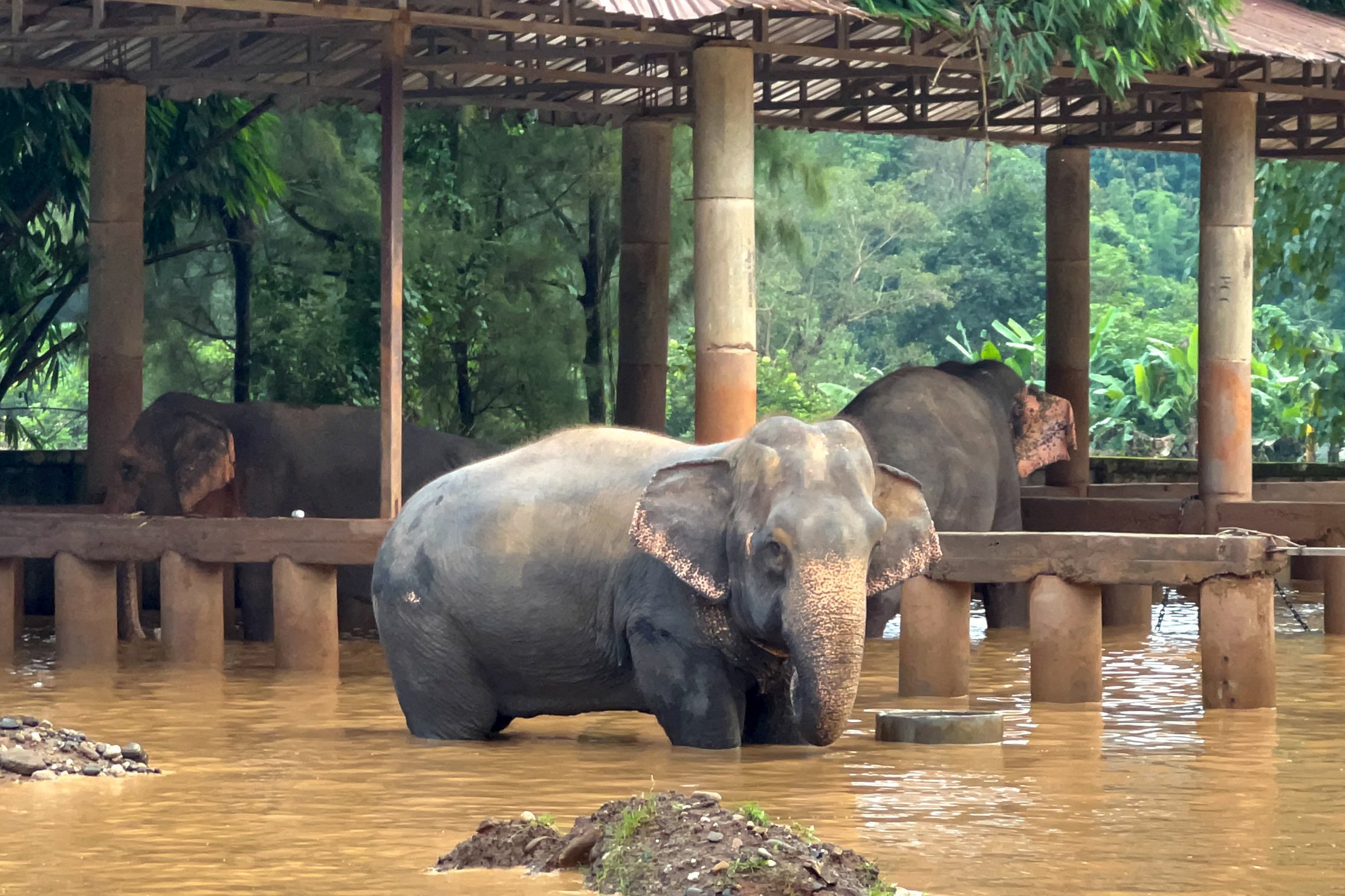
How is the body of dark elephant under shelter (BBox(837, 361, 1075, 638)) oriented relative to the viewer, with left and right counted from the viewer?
facing away from the viewer and to the right of the viewer

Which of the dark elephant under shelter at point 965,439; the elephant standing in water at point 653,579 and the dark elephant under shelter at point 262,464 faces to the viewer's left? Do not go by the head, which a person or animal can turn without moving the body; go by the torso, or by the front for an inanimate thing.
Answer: the dark elephant under shelter at point 262,464

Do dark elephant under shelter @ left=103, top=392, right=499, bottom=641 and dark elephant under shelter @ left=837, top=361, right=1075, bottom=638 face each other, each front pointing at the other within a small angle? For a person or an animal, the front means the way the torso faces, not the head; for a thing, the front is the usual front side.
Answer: no

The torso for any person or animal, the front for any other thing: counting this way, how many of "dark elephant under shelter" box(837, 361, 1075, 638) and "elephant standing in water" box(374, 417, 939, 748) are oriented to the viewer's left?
0

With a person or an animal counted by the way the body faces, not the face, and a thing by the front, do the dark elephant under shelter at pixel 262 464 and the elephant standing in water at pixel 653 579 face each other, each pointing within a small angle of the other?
no

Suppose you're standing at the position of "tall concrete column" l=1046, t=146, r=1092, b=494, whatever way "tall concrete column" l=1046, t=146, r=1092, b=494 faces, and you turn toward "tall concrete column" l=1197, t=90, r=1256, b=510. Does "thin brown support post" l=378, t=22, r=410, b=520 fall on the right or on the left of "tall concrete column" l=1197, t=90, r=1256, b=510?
right

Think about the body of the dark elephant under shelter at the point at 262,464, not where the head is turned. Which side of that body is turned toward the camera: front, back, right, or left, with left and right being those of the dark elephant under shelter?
left

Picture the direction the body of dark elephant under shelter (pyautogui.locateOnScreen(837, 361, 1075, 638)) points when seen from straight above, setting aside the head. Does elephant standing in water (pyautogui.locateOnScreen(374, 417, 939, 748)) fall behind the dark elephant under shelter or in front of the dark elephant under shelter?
behind

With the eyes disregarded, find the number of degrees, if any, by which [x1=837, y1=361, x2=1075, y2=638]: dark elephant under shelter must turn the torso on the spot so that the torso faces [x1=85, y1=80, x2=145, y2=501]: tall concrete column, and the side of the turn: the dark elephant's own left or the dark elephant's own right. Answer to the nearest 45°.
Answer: approximately 135° to the dark elephant's own left

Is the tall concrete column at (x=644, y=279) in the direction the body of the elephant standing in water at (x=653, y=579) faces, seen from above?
no

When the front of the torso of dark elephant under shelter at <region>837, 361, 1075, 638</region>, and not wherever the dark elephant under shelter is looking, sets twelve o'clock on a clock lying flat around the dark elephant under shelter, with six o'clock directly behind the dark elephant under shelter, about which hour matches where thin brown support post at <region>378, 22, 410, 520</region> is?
The thin brown support post is roughly at 6 o'clock from the dark elephant under shelter.

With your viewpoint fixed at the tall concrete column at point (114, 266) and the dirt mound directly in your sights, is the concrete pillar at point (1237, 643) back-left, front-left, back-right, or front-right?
front-left

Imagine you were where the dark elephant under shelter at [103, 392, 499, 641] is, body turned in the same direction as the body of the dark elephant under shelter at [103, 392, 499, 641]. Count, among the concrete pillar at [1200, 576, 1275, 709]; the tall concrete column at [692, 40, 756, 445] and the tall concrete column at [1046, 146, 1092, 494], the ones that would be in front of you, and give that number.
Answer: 0

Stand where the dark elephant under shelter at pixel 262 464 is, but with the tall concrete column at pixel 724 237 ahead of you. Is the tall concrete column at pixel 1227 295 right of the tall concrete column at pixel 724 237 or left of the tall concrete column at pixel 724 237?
left

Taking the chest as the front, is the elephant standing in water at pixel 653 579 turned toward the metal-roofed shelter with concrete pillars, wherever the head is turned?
no

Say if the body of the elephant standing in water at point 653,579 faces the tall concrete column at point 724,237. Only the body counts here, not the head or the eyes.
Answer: no

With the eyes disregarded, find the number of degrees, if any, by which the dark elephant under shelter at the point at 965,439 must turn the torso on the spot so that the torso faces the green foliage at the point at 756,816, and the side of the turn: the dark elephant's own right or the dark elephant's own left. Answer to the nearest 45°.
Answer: approximately 135° to the dark elephant's own right

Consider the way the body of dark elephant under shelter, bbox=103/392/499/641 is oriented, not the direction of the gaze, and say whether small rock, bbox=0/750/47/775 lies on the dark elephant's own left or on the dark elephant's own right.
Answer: on the dark elephant's own left

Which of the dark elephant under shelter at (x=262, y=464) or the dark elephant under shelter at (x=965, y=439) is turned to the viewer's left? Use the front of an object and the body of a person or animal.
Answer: the dark elephant under shelter at (x=262, y=464)

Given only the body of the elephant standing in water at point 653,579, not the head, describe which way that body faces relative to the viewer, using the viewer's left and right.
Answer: facing the viewer and to the right of the viewer
